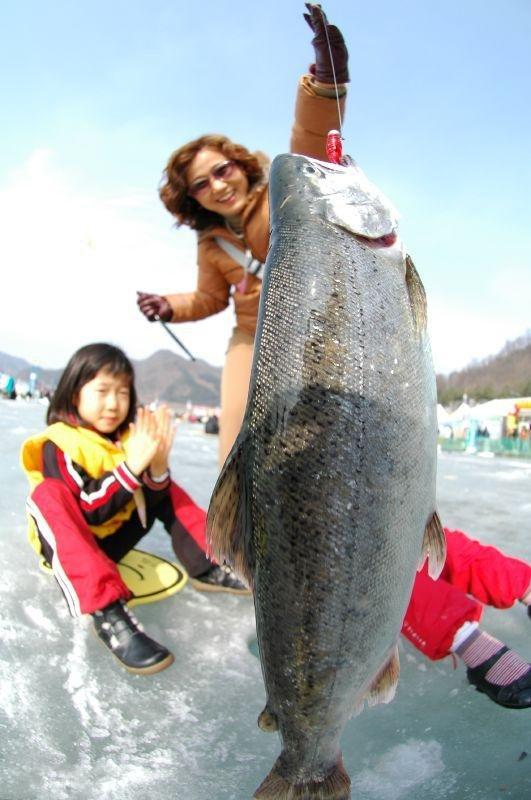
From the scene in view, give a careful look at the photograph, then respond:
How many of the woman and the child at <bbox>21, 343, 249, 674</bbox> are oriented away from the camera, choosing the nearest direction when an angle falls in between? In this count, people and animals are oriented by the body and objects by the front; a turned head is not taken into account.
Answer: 0

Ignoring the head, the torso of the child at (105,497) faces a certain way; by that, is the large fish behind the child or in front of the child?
in front

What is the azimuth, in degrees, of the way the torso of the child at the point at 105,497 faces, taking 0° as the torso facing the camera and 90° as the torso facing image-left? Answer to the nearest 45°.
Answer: approximately 315°

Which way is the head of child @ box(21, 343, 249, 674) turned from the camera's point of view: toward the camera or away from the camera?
toward the camera

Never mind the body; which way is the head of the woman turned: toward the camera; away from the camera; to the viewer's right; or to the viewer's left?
toward the camera

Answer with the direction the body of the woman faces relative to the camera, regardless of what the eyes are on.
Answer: toward the camera
